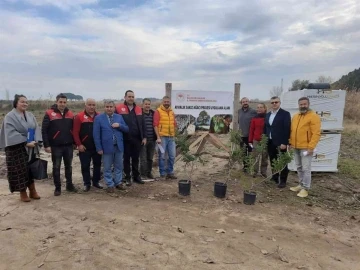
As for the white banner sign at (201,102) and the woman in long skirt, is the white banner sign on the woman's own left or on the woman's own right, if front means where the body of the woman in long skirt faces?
on the woman's own left

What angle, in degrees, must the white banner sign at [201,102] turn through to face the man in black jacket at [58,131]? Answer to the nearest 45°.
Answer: approximately 45° to its right

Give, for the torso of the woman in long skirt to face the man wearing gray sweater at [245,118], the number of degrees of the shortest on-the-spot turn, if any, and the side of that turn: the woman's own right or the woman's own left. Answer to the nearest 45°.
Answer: approximately 45° to the woman's own left

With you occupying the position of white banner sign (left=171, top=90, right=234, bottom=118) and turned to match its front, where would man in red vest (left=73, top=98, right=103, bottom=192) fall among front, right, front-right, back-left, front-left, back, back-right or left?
front-right

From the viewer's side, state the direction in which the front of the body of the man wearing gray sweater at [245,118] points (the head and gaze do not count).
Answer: toward the camera

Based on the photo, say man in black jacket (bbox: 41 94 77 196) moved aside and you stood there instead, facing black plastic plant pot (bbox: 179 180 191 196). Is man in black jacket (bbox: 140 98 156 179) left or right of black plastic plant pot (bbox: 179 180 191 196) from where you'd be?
left

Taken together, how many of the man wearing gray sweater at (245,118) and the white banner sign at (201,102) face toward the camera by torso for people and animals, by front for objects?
2

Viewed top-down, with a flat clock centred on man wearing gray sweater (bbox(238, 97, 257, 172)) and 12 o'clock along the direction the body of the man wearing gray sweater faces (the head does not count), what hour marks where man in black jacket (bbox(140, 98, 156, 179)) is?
The man in black jacket is roughly at 2 o'clock from the man wearing gray sweater.

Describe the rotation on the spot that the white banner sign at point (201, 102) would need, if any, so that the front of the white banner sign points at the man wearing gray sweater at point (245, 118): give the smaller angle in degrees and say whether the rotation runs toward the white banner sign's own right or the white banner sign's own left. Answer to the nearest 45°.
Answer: approximately 45° to the white banner sign's own left

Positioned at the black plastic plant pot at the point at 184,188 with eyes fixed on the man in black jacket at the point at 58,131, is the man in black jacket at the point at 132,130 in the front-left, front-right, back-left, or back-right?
front-right

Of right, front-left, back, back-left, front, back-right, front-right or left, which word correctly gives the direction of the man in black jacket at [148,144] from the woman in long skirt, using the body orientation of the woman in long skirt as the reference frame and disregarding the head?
front-left

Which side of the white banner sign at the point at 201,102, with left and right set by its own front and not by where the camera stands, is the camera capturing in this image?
front

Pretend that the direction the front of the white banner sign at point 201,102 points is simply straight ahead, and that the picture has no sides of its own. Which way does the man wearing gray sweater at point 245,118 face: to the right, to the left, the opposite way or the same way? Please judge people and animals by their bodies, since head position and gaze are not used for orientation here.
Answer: the same way

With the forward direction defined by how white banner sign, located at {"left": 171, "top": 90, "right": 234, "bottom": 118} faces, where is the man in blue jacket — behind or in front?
in front

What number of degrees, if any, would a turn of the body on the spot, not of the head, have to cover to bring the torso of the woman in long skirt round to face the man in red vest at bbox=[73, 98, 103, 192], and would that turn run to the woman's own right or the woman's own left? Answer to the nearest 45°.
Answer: approximately 45° to the woman's own left

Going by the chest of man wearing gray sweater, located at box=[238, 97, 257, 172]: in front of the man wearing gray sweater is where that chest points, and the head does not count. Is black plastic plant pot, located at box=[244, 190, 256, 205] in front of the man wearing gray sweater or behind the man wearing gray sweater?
in front

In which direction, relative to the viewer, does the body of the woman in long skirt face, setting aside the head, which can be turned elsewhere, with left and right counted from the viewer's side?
facing the viewer and to the right of the viewer
